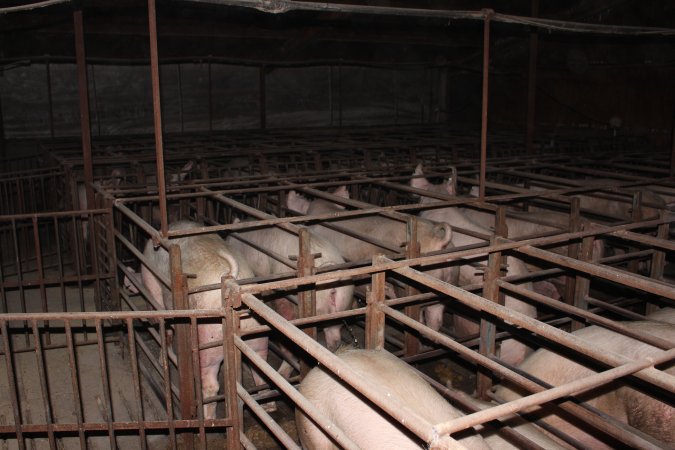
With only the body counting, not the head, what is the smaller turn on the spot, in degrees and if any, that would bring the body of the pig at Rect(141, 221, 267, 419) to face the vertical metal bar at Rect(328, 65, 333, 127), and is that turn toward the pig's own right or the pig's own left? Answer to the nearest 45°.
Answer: approximately 45° to the pig's own right

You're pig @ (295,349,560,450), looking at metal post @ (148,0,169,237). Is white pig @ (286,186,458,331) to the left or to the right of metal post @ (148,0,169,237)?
right

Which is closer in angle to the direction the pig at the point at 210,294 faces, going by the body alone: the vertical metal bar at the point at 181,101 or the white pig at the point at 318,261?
the vertical metal bar

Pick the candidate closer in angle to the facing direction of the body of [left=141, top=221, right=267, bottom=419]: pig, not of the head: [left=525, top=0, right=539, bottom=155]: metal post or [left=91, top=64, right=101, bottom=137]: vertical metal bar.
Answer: the vertical metal bar

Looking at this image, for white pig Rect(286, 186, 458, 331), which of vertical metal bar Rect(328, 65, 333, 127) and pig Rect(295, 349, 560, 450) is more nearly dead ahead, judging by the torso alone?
the vertical metal bar

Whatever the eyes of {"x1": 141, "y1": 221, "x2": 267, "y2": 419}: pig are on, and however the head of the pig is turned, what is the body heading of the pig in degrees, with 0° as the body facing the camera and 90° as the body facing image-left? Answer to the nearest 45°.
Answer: approximately 135°
